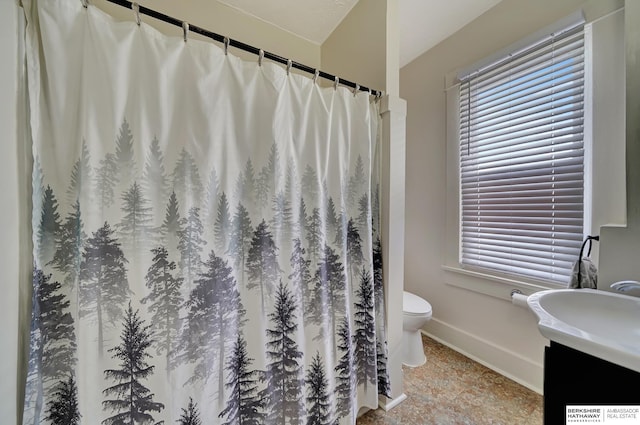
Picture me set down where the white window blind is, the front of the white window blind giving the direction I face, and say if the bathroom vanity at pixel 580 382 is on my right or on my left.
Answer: on my left

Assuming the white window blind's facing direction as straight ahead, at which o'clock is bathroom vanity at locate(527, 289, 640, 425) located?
The bathroom vanity is roughly at 10 o'clock from the white window blind.

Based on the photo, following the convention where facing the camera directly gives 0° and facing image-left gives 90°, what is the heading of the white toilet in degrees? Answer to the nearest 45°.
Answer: approximately 315°

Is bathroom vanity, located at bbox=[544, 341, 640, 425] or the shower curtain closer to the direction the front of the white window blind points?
the shower curtain

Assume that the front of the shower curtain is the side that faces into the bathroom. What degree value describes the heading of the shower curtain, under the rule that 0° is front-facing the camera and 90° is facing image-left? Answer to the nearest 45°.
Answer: approximately 315°

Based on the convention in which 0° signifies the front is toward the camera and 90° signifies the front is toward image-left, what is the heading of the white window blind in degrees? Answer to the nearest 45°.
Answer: approximately 45°

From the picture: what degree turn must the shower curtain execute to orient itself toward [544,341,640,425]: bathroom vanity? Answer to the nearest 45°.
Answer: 0° — it already faces it

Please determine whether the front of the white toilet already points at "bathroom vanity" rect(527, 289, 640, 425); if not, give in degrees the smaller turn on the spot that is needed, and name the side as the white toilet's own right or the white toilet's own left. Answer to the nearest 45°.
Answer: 0° — it already faces it
